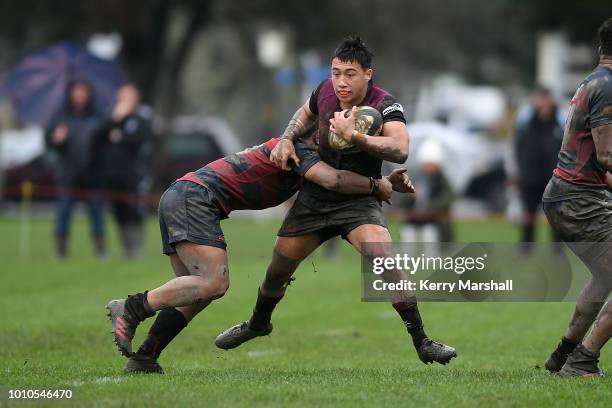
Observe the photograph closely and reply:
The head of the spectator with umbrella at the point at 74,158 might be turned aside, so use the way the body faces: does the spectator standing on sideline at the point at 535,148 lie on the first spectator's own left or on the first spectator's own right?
on the first spectator's own left

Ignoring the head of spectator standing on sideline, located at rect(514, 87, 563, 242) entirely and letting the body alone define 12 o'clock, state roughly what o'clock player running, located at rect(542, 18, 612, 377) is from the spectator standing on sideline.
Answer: The player running is roughly at 12 o'clock from the spectator standing on sideline.

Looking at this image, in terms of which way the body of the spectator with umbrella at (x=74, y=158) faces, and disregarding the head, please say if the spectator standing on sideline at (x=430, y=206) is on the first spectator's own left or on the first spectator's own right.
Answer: on the first spectator's own left

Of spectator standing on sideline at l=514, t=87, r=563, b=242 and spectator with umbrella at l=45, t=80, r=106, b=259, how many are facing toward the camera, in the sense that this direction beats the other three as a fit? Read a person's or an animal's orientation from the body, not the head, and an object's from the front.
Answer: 2

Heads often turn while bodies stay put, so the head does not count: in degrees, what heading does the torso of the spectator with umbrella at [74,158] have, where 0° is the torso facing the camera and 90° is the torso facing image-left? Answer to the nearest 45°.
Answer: approximately 0°

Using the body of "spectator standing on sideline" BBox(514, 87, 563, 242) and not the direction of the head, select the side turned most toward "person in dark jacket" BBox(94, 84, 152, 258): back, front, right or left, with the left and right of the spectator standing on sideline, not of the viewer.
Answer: right
